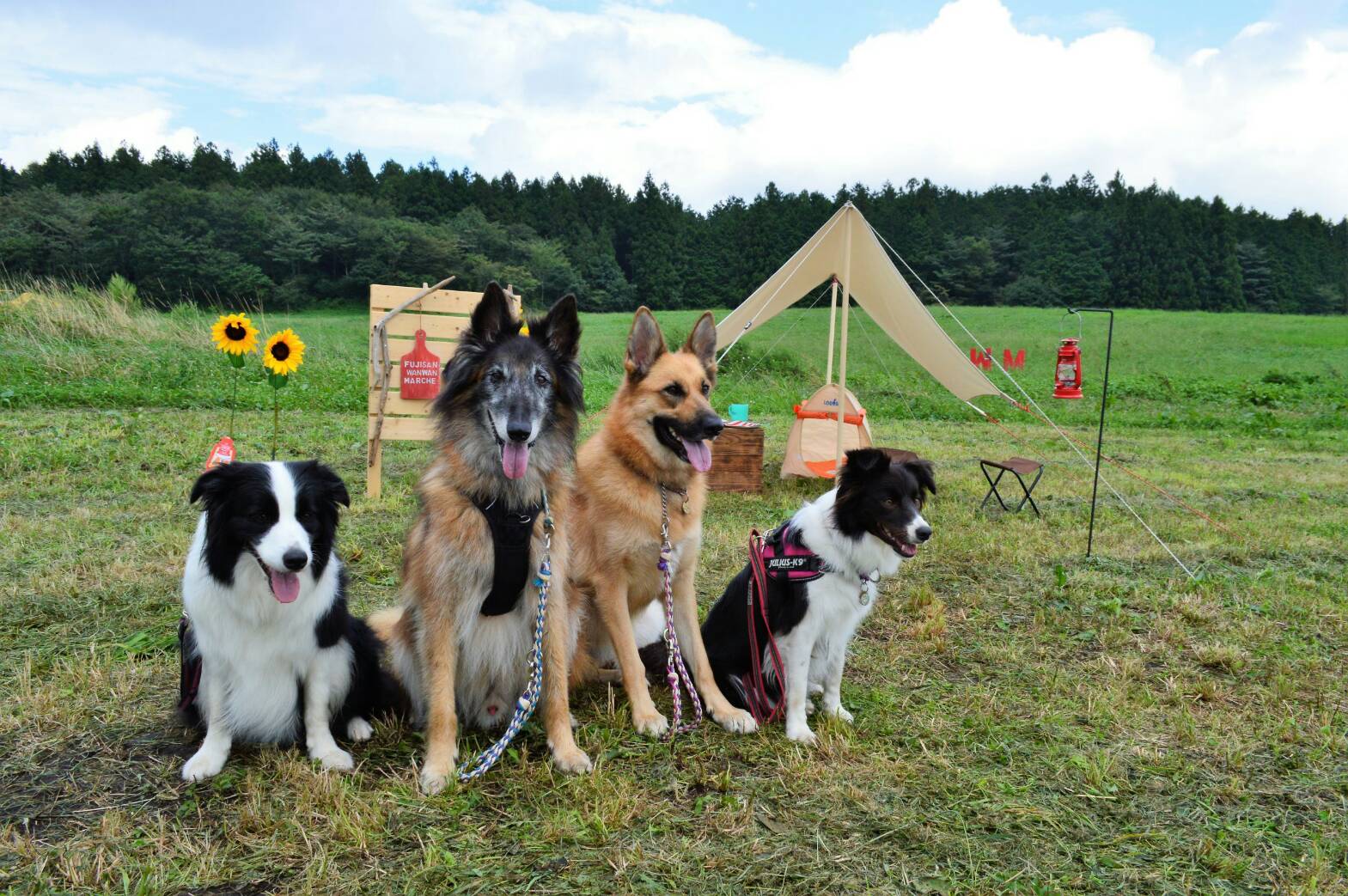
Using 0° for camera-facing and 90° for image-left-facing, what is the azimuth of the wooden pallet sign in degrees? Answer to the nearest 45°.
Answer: approximately 0°

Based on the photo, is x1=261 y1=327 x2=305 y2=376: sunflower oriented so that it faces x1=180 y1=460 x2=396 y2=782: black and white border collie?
yes

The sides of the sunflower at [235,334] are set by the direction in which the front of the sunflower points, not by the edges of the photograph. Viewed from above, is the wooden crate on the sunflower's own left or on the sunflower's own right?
on the sunflower's own left

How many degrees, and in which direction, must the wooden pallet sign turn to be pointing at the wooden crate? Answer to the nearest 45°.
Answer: approximately 90° to its left

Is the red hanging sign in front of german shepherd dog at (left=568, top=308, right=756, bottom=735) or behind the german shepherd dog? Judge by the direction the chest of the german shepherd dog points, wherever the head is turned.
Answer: behind
